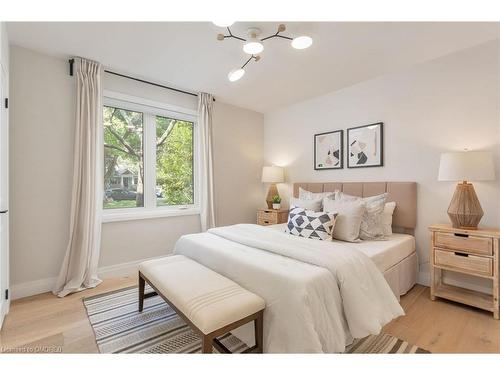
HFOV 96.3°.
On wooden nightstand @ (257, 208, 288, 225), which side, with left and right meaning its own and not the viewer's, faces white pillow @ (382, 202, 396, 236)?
left

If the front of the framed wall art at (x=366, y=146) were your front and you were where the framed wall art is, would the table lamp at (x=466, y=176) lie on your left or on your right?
on your left

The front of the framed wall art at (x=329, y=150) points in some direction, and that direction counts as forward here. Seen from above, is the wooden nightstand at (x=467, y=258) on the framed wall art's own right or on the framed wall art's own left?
on the framed wall art's own left

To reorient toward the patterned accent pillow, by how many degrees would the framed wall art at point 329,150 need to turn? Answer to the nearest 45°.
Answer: approximately 45° to its left

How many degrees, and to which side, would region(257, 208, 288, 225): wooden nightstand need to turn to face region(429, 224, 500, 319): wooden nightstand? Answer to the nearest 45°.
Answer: approximately 90° to its left
